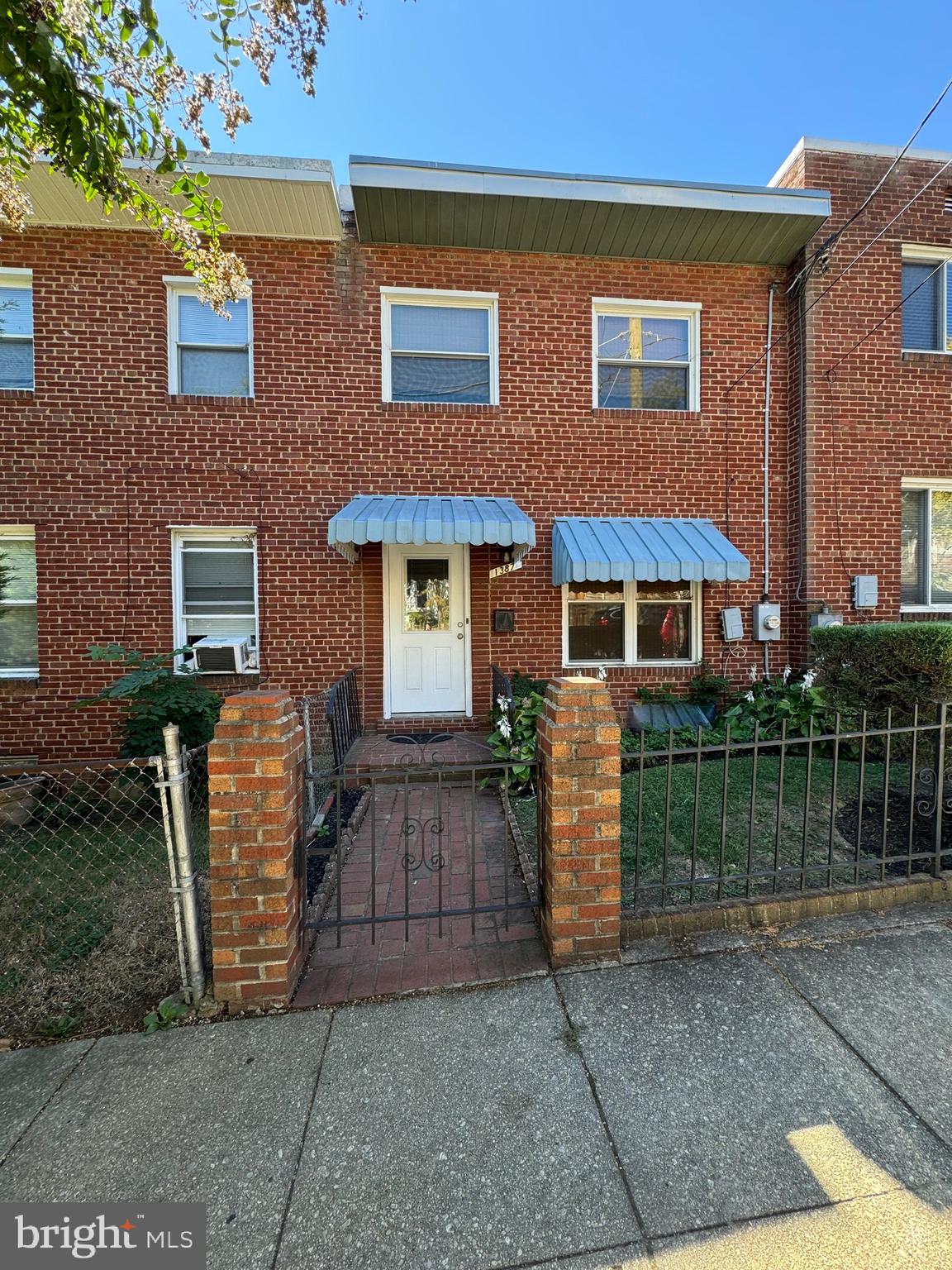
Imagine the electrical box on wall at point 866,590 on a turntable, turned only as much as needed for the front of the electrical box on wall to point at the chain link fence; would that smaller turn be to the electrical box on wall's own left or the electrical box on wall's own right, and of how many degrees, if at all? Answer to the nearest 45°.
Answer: approximately 45° to the electrical box on wall's own right

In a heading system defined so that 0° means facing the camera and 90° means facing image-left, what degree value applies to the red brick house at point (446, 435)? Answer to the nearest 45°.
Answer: approximately 0°

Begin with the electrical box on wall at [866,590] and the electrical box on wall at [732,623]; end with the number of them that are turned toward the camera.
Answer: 2

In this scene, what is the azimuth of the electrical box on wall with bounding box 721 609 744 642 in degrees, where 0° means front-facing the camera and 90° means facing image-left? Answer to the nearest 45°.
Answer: approximately 0°

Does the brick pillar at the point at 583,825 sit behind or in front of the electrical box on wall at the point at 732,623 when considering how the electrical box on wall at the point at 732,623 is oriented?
in front

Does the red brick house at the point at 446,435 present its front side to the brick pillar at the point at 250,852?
yes
